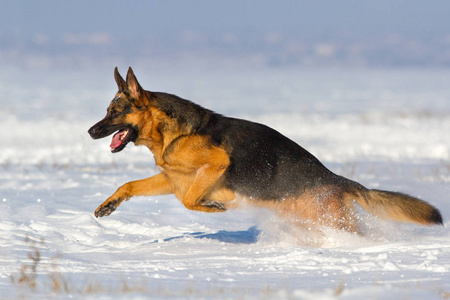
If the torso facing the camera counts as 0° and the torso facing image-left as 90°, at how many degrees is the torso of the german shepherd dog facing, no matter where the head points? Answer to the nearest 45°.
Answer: approximately 90°
